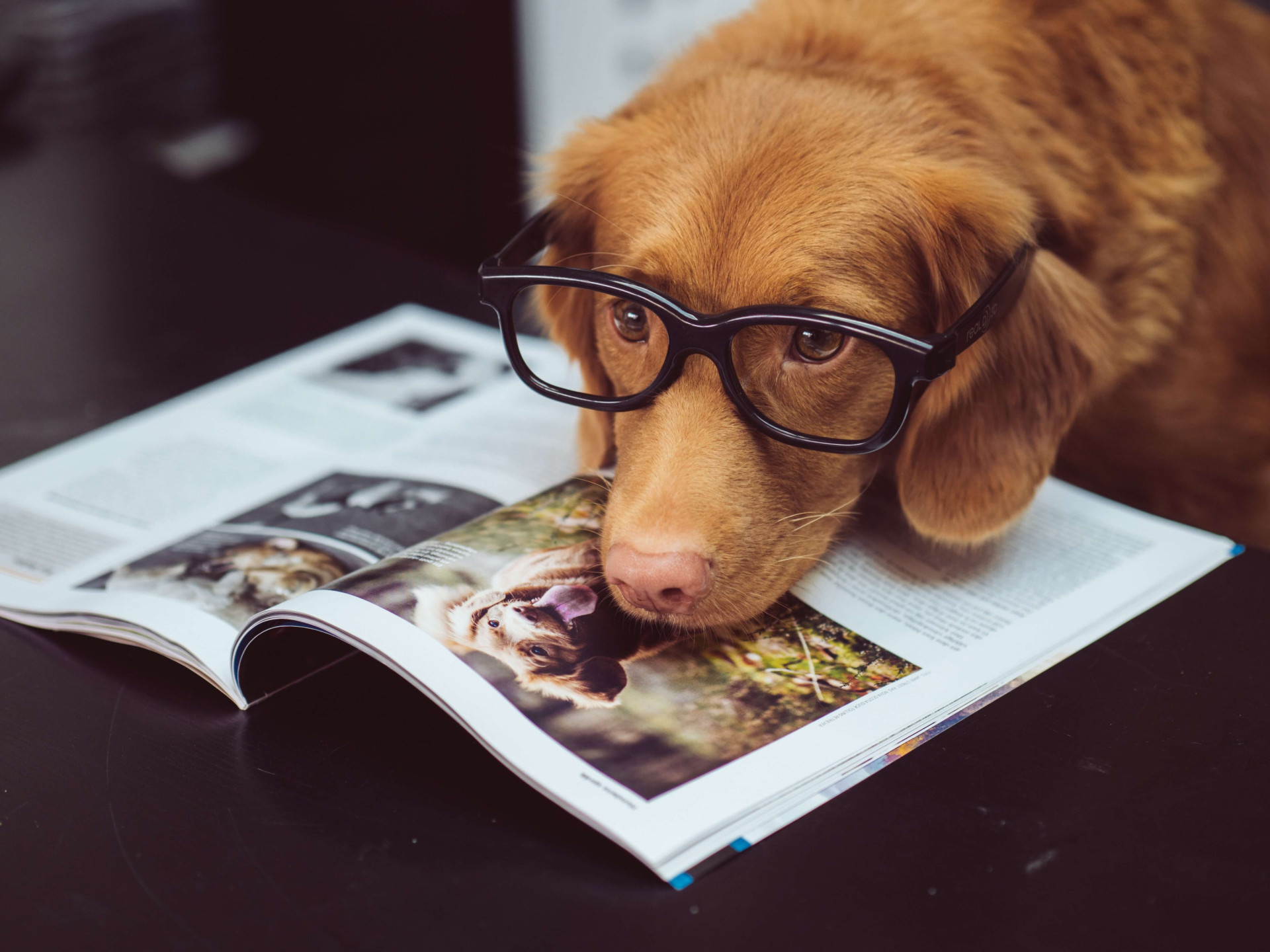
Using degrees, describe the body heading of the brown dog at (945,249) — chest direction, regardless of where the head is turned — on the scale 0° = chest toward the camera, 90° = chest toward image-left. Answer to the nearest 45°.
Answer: approximately 45°
